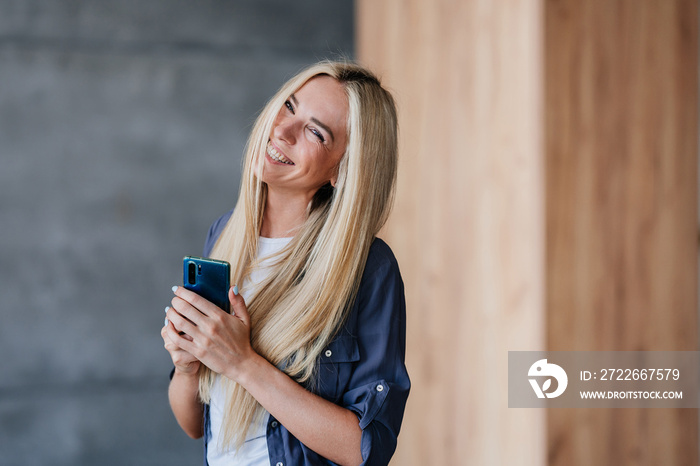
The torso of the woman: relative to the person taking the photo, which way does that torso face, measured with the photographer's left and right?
facing the viewer and to the left of the viewer

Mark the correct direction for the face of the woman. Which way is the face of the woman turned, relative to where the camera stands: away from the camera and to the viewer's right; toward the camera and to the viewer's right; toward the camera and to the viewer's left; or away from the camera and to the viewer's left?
toward the camera and to the viewer's left
